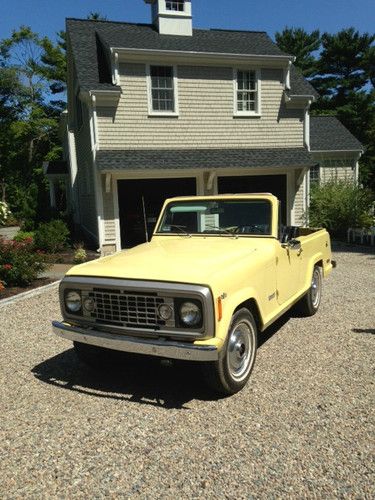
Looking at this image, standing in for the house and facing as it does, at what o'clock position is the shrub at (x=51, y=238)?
The shrub is roughly at 2 o'clock from the house.

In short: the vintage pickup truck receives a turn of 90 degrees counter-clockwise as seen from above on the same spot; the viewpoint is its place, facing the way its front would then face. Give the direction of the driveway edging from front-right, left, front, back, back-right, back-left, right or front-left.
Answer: back

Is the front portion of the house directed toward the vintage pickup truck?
yes

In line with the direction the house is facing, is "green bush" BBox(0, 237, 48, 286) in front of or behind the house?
in front

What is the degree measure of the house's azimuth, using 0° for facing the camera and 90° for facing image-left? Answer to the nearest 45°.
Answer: approximately 0°

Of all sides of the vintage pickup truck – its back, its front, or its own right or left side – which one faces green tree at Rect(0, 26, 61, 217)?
right

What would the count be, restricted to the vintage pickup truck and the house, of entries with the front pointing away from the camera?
0

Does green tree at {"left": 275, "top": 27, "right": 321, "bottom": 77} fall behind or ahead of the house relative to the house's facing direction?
behind

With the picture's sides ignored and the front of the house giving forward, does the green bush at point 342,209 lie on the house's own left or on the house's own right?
on the house's own left

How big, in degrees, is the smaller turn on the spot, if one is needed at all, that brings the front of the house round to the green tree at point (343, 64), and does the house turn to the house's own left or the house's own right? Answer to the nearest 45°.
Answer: approximately 135° to the house's own left

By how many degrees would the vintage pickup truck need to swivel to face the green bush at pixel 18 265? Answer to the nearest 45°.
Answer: approximately 90° to its right
